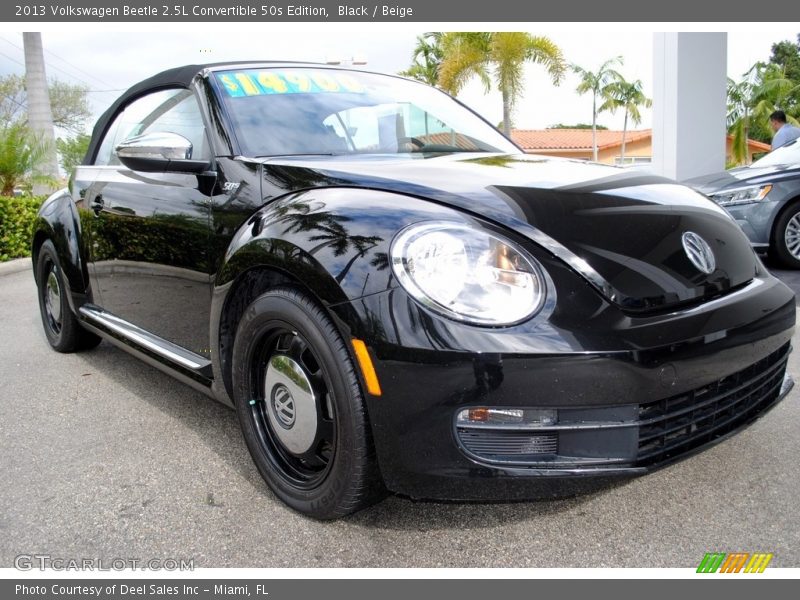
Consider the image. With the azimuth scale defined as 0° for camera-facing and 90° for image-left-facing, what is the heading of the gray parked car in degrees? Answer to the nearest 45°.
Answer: approximately 45°

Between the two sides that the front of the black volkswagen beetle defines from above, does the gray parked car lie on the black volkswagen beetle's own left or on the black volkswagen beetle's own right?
on the black volkswagen beetle's own left

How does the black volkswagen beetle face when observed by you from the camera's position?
facing the viewer and to the right of the viewer

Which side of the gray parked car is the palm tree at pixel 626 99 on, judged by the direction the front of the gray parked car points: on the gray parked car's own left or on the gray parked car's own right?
on the gray parked car's own right

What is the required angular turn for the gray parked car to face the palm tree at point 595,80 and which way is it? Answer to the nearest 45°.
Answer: approximately 135° to its right

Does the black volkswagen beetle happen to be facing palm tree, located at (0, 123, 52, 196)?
no

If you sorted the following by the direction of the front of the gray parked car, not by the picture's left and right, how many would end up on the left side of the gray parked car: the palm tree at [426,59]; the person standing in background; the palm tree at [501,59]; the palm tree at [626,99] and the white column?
0

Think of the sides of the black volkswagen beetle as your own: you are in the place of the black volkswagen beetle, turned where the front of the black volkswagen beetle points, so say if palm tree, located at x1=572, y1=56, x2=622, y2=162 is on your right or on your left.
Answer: on your left

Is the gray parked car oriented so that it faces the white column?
no

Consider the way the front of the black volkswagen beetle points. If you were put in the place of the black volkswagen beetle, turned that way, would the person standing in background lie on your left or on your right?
on your left

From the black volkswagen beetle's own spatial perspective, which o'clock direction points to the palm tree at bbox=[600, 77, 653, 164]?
The palm tree is roughly at 8 o'clock from the black volkswagen beetle.

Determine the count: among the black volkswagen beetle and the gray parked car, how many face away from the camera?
0

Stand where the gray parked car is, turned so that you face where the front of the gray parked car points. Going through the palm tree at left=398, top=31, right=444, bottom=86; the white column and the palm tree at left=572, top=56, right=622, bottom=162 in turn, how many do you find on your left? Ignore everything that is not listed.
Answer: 0
